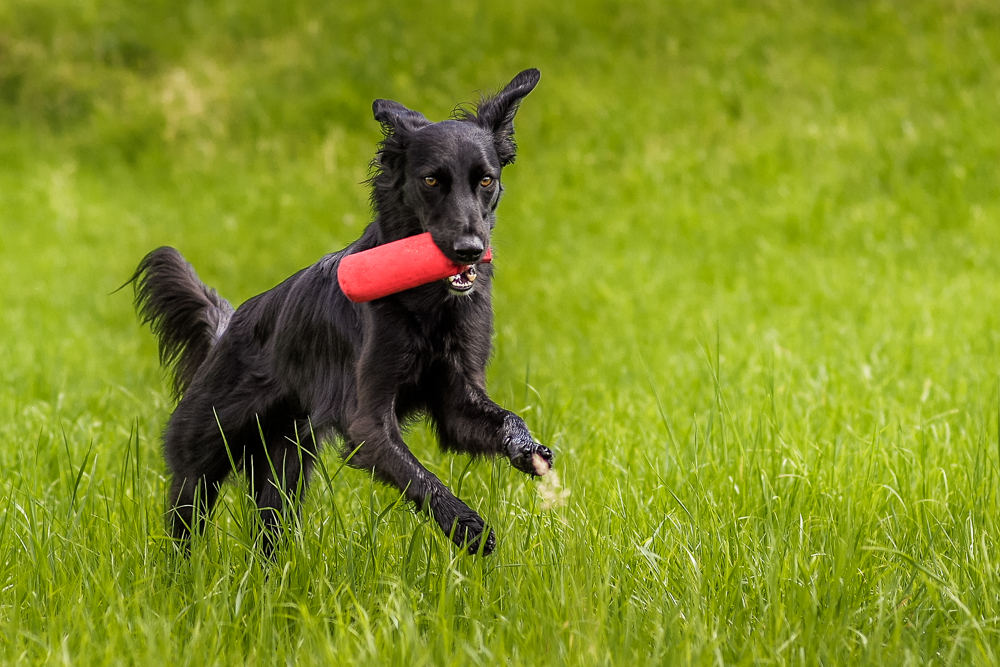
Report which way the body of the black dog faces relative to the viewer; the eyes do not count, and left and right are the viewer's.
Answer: facing the viewer and to the right of the viewer
